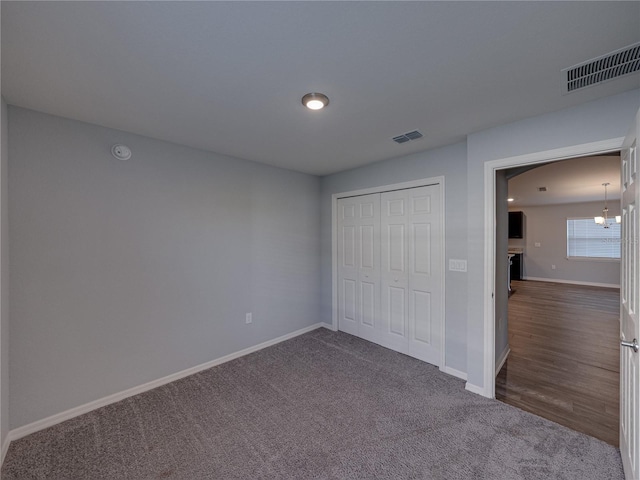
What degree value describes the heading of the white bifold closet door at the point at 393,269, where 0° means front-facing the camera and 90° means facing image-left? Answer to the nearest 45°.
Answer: approximately 45°

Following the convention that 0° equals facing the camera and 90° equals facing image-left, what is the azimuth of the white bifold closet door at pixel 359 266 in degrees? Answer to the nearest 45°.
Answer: approximately 45°

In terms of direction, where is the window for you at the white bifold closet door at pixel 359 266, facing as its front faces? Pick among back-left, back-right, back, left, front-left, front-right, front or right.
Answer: back

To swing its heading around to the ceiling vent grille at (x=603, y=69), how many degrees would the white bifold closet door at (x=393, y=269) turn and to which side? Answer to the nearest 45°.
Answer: approximately 90° to its left

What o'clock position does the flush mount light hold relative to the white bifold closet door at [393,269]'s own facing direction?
The flush mount light is roughly at 11 o'clock from the white bifold closet door.

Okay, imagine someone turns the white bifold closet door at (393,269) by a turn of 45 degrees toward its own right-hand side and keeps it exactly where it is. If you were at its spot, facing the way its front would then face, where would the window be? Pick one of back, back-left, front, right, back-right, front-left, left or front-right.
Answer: back-right
